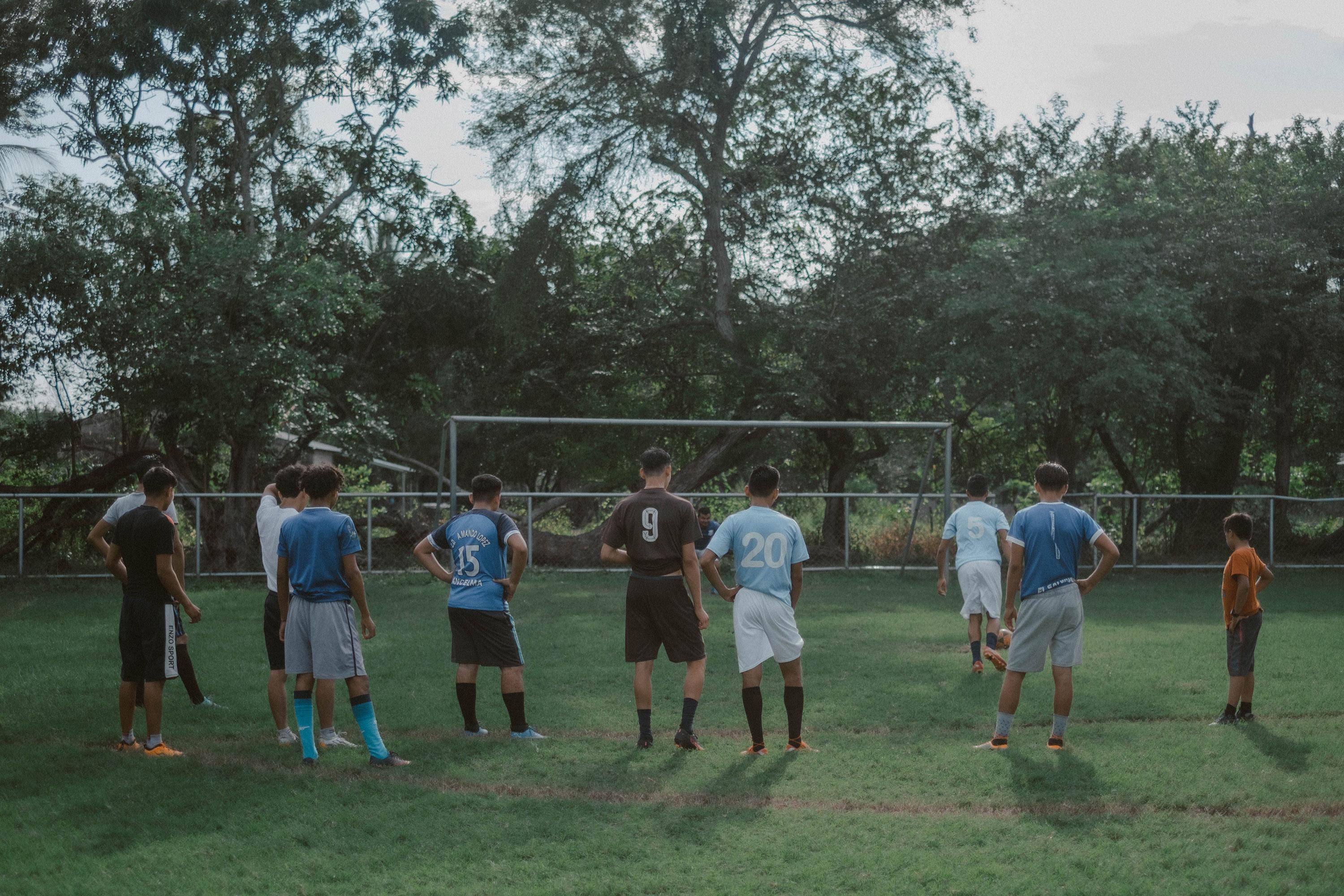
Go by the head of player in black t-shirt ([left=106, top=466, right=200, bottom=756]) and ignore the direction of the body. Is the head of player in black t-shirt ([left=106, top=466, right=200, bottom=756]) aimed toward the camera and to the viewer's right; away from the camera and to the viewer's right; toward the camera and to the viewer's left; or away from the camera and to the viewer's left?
away from the camera and to the viewer's right

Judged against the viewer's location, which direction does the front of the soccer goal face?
facing the viewer

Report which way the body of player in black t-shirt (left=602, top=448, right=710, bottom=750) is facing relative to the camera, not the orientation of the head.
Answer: away from the camera

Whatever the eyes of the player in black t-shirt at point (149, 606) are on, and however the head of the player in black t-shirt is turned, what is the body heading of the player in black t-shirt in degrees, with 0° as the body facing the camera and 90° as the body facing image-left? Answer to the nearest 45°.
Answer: approximately 225°

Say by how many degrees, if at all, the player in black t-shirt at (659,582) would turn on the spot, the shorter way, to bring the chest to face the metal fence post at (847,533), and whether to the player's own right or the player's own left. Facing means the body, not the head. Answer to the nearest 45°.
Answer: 0° — they already face it

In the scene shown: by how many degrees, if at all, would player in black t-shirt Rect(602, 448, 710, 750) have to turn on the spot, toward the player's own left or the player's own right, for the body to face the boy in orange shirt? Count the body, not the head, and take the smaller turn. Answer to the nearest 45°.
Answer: approximately 90° to the player's own right

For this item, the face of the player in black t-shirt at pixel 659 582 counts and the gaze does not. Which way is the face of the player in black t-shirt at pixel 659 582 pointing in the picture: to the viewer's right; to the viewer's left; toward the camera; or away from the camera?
away from the camera

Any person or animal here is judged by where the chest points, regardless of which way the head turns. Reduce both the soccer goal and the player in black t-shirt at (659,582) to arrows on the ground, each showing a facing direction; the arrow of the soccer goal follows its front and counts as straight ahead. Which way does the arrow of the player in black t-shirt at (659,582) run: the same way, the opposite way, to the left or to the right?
the opposite way

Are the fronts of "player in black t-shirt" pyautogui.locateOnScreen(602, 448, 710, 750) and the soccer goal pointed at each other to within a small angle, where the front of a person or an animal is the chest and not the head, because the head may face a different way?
yes

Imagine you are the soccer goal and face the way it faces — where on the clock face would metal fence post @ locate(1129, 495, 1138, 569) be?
The metal fence post is roughly at 8 o'clock from the soccer goal.
